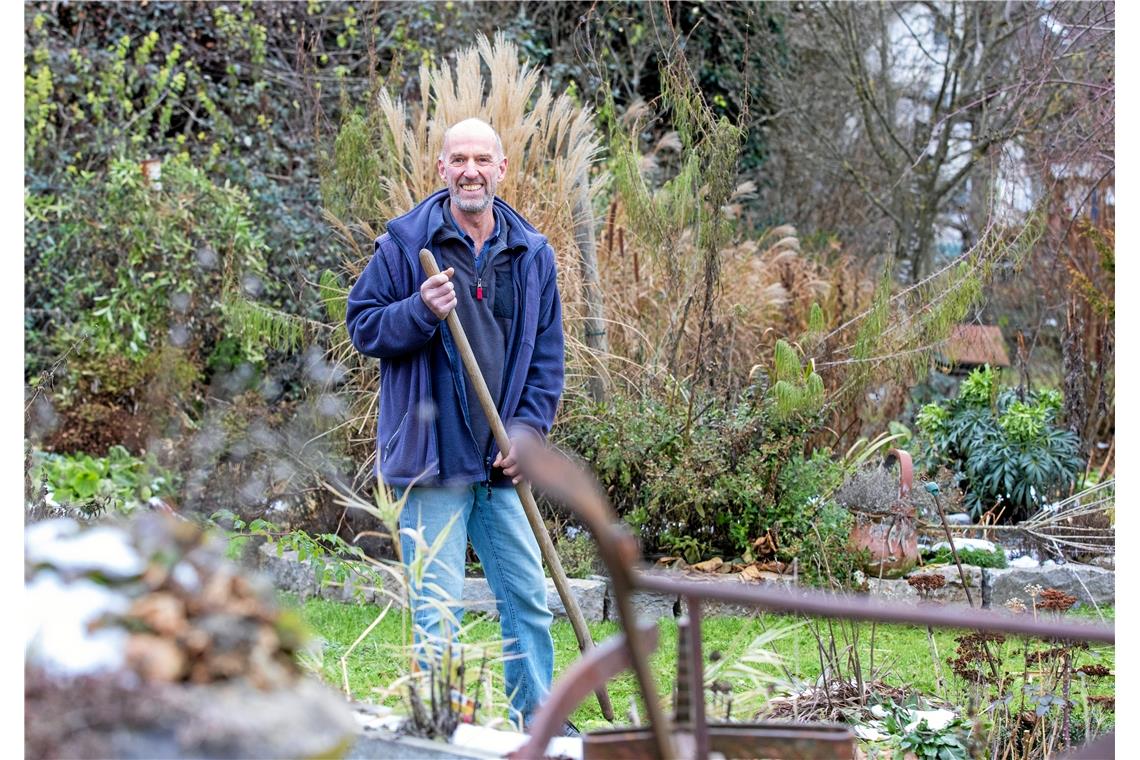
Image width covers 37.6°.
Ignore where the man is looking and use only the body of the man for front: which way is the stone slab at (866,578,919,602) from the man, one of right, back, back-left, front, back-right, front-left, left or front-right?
back-left

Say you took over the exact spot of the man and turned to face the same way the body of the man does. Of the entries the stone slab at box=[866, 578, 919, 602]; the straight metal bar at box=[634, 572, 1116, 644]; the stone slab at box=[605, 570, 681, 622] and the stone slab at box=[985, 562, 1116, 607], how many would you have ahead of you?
1

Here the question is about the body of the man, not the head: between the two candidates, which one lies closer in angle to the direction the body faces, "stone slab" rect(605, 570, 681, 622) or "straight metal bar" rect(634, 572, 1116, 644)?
the straight metal bar

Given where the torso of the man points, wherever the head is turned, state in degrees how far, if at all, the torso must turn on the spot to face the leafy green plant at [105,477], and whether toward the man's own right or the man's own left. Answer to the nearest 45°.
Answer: approximately 135° to the man's own right

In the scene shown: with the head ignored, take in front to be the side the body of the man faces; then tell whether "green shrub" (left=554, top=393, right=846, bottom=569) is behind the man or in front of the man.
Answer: behind

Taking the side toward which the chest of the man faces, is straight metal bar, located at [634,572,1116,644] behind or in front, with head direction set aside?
in front

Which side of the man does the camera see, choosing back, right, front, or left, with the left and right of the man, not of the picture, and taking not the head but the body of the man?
front

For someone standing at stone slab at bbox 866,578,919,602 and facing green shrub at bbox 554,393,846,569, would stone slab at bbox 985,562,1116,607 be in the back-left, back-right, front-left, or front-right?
back-right
